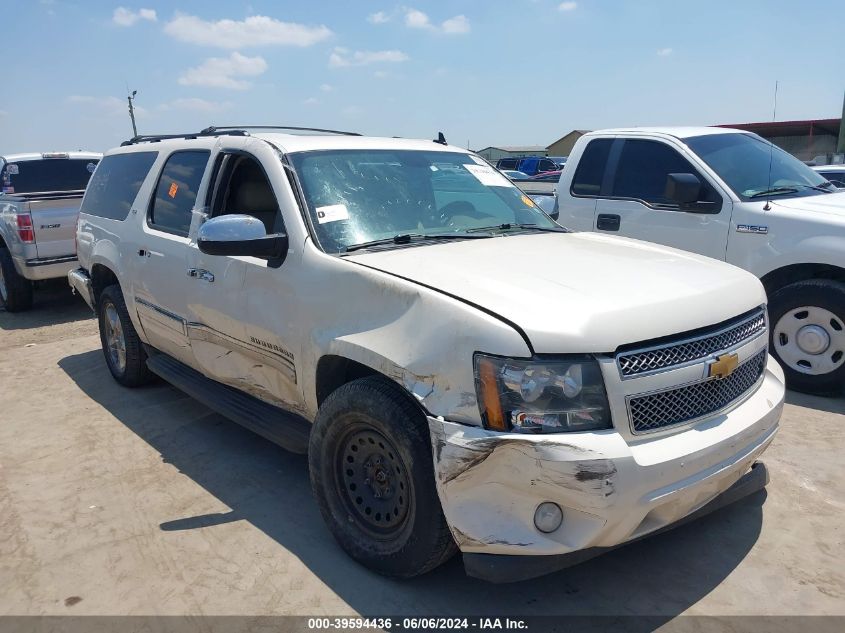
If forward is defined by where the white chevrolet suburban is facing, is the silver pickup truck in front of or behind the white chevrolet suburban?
behind

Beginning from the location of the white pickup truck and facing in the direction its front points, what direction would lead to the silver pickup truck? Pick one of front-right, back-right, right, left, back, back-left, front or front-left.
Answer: back-right

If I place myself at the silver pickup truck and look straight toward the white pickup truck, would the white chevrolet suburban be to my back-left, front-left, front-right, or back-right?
front-right

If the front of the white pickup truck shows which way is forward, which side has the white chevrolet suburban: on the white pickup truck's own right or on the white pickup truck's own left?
on the white pickup truck's own right

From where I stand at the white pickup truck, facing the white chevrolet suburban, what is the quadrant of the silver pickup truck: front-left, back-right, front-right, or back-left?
front-right

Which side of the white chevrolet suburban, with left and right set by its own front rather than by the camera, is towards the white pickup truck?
left

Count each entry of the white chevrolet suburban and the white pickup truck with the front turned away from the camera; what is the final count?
0

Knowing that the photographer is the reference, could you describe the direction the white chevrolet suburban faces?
facing the viewer and to the right of the viewer

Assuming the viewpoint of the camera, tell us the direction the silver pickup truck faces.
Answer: facing away from the viewer and to the left of the viewer
